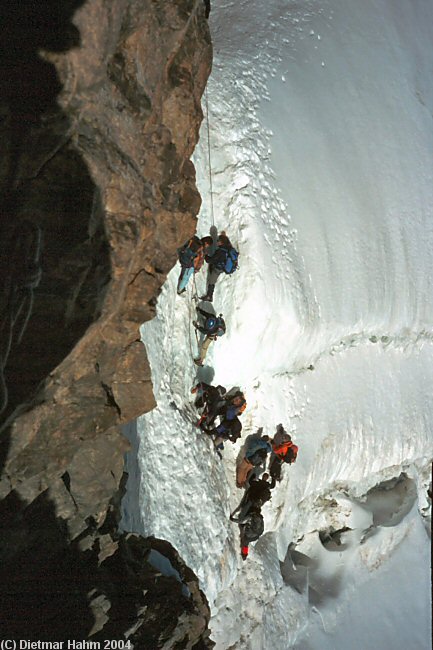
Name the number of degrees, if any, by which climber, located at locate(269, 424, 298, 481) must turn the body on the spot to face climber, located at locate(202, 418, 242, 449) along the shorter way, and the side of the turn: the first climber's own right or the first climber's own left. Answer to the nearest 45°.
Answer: approximately 90° to the first climber's own left

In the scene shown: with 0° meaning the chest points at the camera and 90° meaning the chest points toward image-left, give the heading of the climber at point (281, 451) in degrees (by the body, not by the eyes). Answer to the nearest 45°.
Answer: approximately 135°

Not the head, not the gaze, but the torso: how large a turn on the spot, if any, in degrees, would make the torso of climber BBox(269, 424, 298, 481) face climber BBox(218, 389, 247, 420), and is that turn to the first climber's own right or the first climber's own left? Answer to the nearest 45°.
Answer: approximately 90° to the first climber's own left
